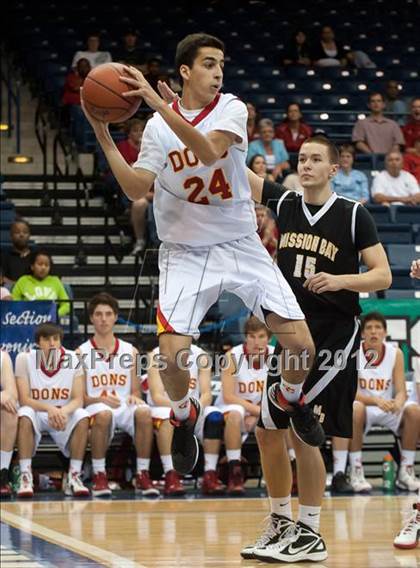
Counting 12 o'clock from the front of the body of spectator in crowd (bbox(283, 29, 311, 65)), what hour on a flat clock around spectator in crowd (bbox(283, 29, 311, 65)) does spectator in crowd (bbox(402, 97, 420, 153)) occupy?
spectator in crowd (bbox(402, 97, 420, 153)) is roughly at 11 o'clock from spectator in crowd (bbox(283, 29, 311, 65)).

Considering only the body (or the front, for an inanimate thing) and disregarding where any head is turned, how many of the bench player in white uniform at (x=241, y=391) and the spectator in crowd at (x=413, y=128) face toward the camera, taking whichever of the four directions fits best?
2

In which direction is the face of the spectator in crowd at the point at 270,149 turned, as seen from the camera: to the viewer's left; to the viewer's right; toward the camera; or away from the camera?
toward the camera

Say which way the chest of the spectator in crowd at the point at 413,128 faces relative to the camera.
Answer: toward the camera

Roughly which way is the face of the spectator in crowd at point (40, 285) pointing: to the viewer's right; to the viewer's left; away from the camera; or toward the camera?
toward the camera

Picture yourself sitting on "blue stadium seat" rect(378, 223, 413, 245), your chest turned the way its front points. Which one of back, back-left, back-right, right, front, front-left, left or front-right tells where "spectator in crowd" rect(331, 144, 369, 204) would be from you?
back-right

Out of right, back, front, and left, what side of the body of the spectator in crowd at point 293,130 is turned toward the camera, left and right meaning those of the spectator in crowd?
front

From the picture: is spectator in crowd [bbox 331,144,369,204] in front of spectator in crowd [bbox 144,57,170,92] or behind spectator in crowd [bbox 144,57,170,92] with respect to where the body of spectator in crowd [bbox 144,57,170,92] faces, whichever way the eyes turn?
in front

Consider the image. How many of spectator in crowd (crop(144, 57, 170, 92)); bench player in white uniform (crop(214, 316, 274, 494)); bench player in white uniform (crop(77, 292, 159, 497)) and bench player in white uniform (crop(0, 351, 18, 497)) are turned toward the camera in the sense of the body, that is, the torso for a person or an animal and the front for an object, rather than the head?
4

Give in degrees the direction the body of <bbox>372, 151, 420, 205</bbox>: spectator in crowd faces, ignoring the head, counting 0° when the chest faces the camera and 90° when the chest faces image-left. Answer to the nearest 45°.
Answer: approximately 0°

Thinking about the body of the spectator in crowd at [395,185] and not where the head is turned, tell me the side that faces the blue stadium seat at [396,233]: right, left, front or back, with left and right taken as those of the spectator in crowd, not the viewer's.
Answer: front

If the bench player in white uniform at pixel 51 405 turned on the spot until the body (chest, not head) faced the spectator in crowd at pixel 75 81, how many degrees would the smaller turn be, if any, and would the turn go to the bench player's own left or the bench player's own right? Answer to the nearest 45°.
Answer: approximately 180°

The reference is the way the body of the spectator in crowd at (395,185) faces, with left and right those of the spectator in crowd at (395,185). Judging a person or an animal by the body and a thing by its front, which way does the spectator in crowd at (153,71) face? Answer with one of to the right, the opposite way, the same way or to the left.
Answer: the same way

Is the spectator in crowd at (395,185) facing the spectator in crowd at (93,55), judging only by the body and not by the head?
no

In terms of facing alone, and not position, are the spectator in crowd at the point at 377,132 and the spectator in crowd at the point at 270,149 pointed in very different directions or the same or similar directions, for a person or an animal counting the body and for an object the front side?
same or similar directions

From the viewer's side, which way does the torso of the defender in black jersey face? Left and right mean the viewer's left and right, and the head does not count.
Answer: facing the viewer and to the left of the viewer

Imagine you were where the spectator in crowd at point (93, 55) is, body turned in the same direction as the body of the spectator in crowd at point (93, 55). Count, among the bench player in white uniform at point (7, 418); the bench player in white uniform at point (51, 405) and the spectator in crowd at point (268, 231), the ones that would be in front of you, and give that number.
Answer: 3

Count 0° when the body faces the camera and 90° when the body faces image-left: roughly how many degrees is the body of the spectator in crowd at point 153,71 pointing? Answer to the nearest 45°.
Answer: approximately 0°

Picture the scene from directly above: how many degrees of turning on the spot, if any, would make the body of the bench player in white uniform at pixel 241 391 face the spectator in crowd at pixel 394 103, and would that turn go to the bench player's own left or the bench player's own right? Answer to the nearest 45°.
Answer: approximately 180°
